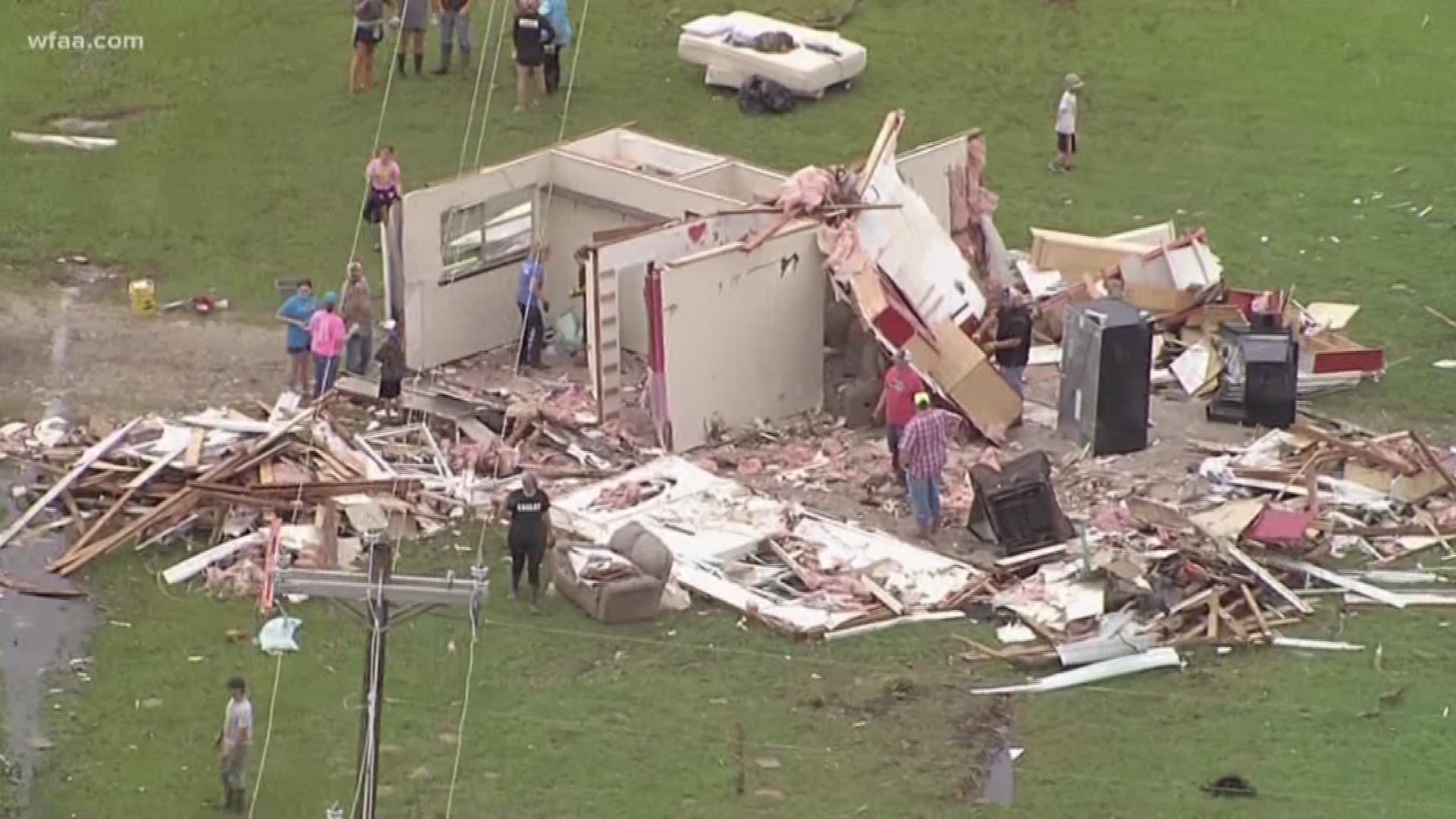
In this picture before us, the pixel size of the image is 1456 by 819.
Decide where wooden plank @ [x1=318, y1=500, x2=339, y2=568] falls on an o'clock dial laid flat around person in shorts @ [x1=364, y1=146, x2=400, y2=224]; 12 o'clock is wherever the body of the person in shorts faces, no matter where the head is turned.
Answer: The wooden plank is roughly at 12 o'clock from the person in shorts.

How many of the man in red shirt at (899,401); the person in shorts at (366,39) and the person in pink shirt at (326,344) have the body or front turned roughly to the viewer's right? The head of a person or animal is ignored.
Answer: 1

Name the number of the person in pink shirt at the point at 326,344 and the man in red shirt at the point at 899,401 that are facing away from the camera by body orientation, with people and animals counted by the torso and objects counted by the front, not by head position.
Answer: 1

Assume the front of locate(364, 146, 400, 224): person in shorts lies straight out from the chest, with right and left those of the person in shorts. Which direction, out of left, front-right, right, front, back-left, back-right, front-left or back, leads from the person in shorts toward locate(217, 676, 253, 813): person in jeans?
front

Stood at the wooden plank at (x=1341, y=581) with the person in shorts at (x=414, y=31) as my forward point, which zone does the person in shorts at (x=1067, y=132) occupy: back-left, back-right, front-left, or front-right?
front-right

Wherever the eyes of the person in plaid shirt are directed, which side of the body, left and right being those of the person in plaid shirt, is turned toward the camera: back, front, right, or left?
back

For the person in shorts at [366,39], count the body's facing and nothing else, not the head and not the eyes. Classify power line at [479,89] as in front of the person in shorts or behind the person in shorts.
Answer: in front

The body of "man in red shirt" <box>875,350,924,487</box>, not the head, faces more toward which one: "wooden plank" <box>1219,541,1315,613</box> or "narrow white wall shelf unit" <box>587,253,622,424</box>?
the wooden plank

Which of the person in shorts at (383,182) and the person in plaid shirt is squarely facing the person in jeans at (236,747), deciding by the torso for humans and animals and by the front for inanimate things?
the person in shorts

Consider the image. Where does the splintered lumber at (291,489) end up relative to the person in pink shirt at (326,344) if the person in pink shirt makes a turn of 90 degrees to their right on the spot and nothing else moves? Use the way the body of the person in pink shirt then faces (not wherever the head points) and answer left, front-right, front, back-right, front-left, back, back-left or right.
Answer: right

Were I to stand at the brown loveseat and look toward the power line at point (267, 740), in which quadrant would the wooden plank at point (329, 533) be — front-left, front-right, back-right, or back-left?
front-right
